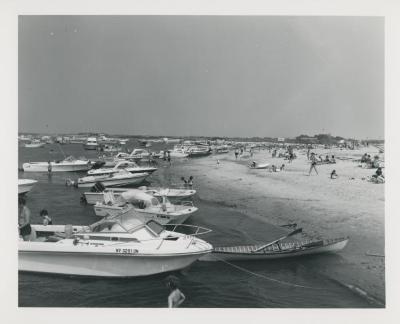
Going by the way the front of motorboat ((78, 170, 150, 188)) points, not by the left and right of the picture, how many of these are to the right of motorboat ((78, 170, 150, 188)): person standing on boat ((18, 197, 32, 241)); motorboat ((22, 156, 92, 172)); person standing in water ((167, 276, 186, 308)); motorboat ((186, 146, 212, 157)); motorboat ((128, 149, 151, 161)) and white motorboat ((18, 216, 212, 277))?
3

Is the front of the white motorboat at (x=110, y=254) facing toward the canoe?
yes

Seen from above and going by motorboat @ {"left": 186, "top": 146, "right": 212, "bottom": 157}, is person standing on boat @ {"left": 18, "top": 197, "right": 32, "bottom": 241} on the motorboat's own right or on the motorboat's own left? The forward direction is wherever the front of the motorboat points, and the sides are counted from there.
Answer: on the motorboat's own right

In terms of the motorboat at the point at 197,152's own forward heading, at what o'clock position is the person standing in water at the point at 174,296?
The person standing in water is roughly at 3 o'clock from the motorboat.

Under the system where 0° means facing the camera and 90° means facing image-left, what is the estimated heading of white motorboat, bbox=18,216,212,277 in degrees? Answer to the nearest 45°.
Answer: approximately 270°

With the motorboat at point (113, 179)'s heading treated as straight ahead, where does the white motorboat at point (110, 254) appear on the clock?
The white motorboat is roughly at 3 o'clock from the motorboat.

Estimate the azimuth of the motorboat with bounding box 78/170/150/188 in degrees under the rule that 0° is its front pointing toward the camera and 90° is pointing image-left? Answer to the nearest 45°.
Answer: approximately 270°

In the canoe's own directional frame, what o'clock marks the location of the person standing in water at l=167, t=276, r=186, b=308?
The person standing in water is roughly at 4 o'clock from the canoe.

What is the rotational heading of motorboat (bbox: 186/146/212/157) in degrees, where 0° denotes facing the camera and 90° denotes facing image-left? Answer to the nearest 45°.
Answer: approximately 270°

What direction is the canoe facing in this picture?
to the viewer's right
